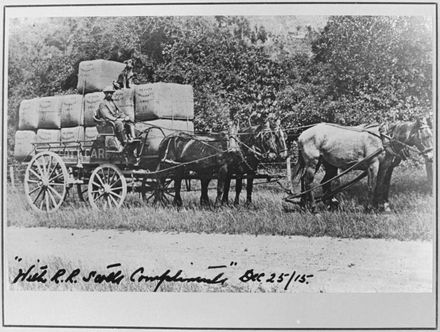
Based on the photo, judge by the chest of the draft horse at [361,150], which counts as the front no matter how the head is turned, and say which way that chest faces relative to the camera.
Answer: to the viewer's right

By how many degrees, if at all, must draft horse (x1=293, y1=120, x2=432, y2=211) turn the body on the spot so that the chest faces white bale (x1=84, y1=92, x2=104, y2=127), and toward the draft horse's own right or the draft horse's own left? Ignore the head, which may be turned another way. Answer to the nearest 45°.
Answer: approximately 180°

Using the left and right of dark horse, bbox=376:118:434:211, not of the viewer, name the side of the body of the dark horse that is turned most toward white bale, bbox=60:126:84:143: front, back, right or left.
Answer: back

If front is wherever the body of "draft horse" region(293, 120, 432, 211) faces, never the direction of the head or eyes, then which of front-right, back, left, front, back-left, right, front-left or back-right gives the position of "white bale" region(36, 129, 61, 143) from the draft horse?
back

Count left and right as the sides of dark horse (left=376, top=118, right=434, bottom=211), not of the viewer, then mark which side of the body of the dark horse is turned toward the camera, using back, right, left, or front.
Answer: right

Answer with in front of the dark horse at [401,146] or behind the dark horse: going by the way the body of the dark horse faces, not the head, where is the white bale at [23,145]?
behind

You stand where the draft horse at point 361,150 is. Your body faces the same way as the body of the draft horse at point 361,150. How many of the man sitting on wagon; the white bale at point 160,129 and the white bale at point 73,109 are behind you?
3

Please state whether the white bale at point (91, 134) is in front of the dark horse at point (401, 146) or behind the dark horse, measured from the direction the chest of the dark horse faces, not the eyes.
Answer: behind

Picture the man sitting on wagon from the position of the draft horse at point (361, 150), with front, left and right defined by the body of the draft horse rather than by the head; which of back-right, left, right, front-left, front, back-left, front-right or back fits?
back
